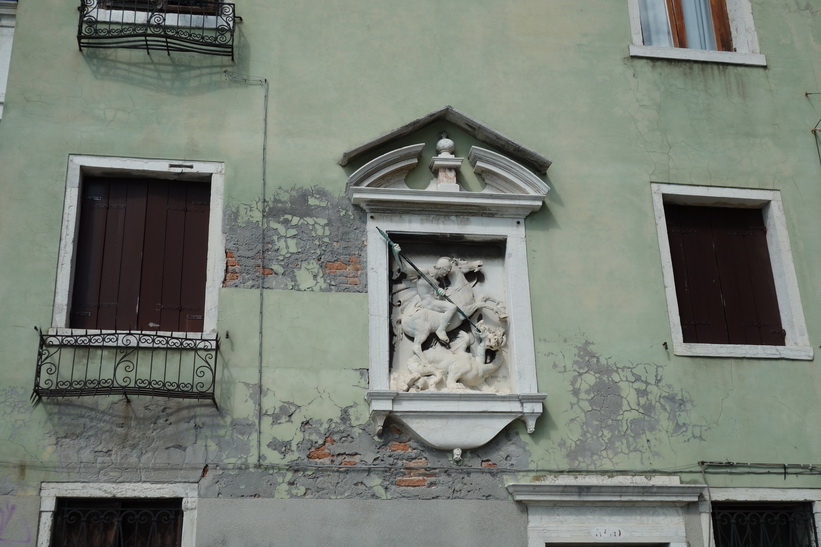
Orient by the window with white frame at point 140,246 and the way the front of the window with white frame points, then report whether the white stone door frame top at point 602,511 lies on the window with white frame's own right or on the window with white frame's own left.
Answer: on the window with white frame's own left

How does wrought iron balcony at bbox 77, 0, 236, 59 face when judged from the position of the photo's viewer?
facing the viewer

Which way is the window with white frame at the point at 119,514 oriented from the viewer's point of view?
toward the camera

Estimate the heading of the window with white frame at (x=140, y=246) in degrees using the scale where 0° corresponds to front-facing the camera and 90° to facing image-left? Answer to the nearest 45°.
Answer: approximately 0°

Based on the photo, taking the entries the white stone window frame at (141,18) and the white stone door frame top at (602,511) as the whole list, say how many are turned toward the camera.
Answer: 2

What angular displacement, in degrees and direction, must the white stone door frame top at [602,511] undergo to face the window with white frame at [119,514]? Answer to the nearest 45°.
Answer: approximately 90° to its right

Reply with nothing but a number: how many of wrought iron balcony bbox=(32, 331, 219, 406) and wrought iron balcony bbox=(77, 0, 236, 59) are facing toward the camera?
2

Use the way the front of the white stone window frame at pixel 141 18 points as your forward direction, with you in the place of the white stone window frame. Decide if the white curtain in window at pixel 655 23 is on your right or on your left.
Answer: on your left

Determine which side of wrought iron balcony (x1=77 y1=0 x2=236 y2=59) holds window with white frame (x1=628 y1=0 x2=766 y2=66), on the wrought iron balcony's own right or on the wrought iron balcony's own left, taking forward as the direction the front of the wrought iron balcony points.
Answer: on the wrought iron balcony's own left

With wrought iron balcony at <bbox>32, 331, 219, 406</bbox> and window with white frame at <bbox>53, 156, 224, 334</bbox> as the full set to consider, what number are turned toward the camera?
2

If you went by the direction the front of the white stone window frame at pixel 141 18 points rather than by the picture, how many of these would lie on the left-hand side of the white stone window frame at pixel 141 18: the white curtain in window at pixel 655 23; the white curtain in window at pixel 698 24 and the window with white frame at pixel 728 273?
3
